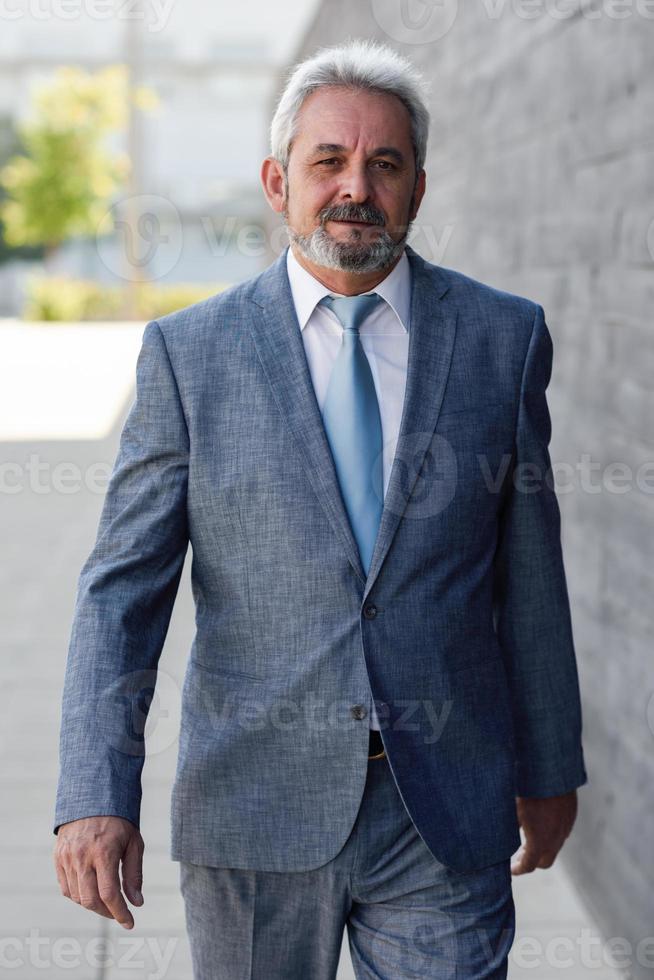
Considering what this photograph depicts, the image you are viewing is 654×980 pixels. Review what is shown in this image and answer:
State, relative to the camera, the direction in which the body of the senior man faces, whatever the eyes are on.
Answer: toward the camera

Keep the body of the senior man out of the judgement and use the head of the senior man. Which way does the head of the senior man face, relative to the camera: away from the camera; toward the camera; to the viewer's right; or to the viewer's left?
toward the camera

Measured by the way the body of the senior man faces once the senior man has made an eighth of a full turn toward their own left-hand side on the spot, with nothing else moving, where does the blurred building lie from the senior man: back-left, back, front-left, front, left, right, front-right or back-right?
back-left

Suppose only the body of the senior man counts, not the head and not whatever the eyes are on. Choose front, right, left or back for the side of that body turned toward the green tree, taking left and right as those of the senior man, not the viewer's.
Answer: back
